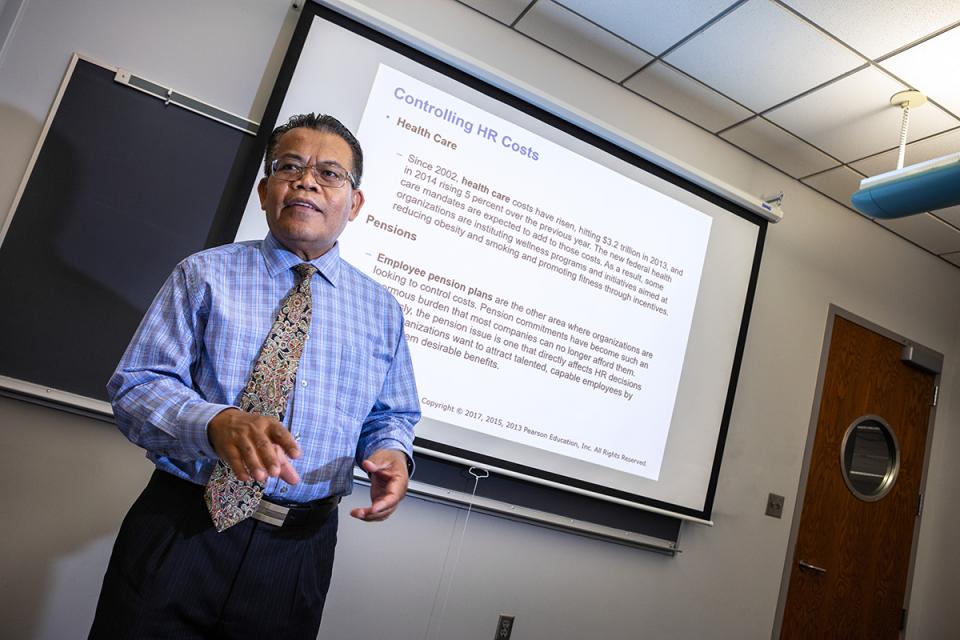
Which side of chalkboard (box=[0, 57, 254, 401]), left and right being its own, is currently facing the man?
front

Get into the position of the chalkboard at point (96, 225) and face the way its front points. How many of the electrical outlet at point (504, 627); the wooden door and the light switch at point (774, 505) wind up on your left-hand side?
3

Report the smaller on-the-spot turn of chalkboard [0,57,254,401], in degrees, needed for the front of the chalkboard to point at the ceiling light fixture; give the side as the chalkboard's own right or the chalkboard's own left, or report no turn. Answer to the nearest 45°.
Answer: approximately 45° to the chalkboard's own left

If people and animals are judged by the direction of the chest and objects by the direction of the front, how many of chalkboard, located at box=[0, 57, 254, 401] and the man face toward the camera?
2

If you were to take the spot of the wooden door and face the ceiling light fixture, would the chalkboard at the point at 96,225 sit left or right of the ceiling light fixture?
right

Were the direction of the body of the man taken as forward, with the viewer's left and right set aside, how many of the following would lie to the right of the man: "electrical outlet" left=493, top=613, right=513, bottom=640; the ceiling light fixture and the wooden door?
0

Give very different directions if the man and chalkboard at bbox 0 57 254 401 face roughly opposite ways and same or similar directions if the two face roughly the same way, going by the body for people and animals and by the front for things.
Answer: same or similar directions

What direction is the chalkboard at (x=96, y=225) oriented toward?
toward the camera

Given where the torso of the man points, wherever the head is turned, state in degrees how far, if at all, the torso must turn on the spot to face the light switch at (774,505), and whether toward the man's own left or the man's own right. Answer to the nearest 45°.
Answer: approximately 135° to the man's own left

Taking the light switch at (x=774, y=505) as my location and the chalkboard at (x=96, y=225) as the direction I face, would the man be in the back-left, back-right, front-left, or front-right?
front-left

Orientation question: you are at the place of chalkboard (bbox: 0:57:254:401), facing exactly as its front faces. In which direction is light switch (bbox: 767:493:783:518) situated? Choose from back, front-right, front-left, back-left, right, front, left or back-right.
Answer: left

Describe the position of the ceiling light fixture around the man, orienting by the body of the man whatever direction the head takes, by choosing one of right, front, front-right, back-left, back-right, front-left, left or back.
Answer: left

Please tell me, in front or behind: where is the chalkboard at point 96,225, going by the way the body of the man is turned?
behind

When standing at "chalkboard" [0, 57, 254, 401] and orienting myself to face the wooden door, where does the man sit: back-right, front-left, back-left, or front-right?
front-right

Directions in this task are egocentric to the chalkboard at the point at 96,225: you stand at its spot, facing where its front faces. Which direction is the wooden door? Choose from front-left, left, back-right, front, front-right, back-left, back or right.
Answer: left

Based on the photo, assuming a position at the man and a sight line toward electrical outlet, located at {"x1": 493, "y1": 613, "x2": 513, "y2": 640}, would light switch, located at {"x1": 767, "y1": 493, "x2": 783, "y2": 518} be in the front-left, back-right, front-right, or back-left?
front-right

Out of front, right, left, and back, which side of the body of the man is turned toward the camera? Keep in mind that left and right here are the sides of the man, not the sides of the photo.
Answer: front
